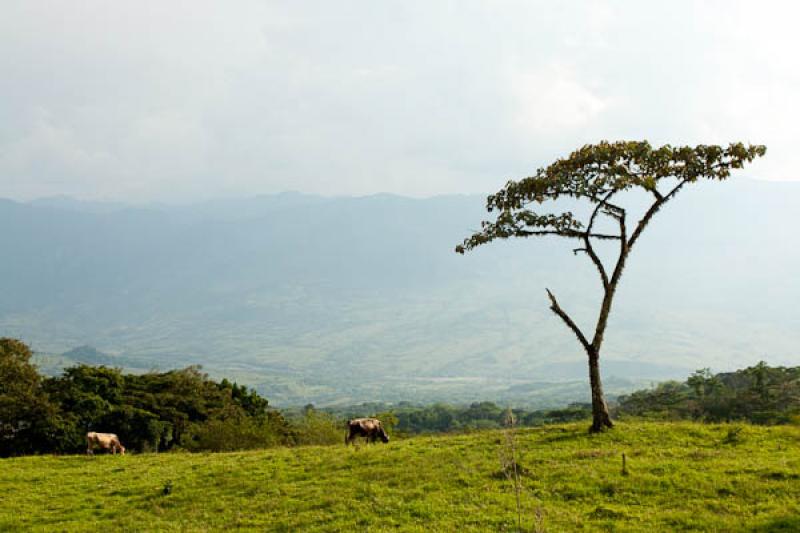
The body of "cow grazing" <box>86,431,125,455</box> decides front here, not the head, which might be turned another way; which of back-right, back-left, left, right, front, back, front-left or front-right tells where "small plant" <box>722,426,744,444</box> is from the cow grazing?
front-right

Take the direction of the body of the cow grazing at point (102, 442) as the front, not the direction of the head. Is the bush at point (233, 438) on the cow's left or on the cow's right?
on the cow's left

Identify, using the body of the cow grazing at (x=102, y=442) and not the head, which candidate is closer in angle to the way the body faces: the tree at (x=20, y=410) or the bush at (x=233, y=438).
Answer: the bush

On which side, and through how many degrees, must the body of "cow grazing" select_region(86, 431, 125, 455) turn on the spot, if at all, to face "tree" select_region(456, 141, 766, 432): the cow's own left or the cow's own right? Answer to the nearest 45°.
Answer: approximately 45° to the cow's own right

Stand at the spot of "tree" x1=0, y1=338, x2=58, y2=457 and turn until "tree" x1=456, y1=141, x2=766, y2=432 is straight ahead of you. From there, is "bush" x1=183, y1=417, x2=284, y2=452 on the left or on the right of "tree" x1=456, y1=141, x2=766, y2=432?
left

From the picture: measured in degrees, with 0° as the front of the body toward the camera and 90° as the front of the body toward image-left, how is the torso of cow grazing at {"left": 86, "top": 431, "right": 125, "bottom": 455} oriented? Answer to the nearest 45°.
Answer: approximately 270°
